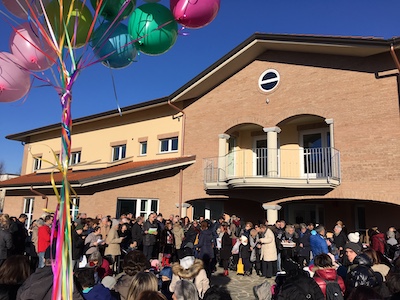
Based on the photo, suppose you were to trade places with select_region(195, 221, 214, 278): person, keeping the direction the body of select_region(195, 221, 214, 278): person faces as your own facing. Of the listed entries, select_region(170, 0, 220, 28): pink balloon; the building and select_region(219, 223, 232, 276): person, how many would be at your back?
1

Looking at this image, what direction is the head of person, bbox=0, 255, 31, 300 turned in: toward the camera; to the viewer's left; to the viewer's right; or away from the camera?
away from the camera

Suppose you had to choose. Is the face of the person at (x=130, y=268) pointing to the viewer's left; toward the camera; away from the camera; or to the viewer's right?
away from the camera

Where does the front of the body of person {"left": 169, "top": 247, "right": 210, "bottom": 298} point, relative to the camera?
away from the camera

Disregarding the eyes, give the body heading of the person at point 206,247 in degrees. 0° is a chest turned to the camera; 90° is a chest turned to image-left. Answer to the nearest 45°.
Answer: approximately 180°

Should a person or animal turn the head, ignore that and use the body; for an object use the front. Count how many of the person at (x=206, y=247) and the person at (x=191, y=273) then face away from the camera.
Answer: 2

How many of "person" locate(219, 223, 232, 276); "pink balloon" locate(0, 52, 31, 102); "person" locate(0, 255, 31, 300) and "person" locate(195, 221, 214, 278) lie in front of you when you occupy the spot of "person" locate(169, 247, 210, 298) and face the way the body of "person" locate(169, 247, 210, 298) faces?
2
